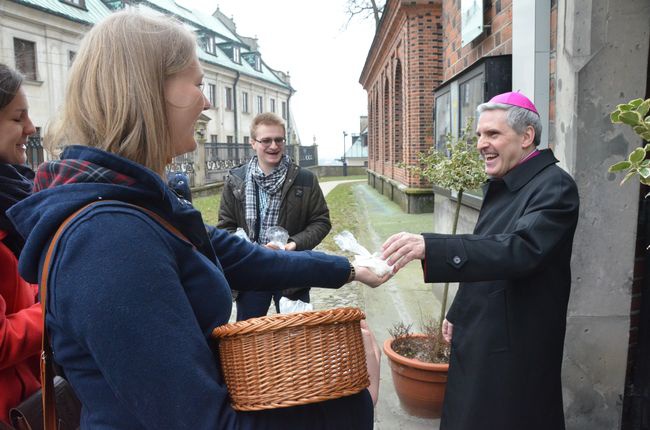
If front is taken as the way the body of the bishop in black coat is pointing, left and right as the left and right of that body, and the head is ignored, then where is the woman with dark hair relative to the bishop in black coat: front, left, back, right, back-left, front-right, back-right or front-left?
front-left

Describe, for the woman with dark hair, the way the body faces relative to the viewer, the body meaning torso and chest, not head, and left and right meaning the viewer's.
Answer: facing to the right of the viewer

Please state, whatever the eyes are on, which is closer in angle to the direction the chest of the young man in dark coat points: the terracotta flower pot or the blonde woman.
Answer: the blonde woman

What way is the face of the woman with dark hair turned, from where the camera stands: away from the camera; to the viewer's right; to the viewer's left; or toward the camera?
to the viewer's right

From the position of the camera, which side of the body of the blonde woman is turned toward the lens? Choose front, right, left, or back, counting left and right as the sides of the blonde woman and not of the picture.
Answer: right

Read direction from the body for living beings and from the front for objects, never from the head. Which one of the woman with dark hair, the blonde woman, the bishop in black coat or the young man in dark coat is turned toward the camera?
the young man in dark coat

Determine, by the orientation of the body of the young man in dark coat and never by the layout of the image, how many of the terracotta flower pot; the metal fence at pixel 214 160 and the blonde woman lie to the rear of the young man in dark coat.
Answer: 1

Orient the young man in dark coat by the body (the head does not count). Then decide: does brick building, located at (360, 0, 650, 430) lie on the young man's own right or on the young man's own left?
on the young man's own left

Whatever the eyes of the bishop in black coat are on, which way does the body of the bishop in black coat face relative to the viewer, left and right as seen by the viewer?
facing to the left of the viewer

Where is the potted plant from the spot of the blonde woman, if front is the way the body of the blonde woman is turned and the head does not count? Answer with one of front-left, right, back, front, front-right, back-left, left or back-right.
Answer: front-left

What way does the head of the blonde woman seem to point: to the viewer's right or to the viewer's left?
to the viewer's right
